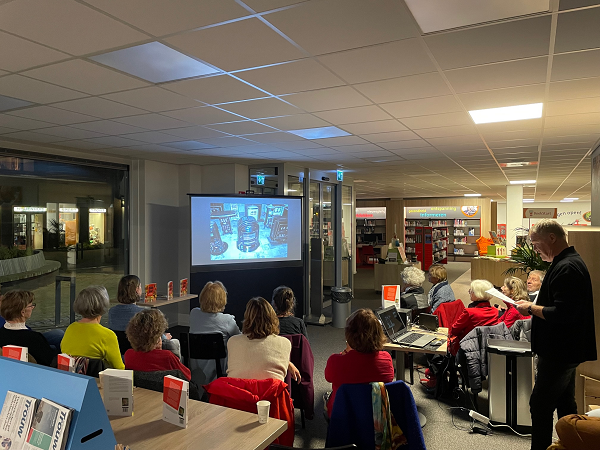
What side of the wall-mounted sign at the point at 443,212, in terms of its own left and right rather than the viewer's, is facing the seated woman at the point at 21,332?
front

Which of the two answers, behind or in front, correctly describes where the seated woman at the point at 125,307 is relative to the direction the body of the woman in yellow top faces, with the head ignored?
in front

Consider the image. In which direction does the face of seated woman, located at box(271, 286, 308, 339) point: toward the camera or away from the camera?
away from the camera

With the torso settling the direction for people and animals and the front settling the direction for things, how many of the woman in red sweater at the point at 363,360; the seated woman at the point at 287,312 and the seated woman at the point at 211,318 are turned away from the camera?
3

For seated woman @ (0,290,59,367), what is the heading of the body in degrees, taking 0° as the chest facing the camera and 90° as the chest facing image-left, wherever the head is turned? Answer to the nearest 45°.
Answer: approximately 225°

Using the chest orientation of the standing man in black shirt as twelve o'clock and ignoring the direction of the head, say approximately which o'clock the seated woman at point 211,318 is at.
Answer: The seated woman is roughly at 12 o'clock from the standing man in black shirt.

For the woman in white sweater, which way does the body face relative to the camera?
away from the camera

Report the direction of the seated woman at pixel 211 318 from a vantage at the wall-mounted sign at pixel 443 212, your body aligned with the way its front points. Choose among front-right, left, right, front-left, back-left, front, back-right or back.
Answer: front

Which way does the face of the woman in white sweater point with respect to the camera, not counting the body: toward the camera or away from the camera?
away from the camera

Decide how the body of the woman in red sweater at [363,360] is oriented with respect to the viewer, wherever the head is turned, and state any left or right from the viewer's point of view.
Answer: facing away from the viewer

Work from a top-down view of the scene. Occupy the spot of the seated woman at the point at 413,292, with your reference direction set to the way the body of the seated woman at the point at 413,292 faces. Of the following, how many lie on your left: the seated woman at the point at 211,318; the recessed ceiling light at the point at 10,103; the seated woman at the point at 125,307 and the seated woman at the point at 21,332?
4

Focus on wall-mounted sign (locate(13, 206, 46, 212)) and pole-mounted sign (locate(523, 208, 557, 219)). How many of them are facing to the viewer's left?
0

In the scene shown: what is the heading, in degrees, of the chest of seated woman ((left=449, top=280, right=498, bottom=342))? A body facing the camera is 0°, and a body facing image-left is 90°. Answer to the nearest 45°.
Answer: approximately 135°

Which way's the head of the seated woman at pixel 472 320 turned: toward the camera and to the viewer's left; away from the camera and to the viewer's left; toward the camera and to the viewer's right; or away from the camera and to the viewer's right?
away from the camera and to the viewer's left

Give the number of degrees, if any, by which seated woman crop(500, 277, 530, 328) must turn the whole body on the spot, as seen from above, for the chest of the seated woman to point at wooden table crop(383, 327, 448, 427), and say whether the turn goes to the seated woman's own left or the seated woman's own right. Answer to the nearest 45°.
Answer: approximately 45° to the seated woman's own left

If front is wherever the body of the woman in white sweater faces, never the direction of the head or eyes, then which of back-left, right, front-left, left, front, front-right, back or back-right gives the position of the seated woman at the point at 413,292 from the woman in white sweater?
front-right

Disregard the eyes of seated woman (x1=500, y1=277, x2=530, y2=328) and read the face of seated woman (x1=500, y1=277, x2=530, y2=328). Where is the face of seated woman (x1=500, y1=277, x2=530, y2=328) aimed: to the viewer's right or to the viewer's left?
to the viewer's left

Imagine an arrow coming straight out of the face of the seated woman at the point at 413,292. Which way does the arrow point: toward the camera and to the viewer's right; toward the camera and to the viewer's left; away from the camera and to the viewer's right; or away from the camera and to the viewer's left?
away from the camera and to the viewer's left

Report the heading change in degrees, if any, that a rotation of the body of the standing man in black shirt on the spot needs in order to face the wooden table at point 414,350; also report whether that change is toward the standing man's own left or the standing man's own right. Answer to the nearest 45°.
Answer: approximately 45° to the standing man's own right

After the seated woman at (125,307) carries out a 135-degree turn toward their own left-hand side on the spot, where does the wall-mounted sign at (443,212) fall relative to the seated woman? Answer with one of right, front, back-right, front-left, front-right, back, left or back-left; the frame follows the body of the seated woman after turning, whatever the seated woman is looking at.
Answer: back-right
